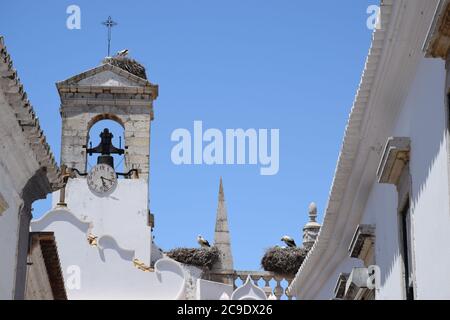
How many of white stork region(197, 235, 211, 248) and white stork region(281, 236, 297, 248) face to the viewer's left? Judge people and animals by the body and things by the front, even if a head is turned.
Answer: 2

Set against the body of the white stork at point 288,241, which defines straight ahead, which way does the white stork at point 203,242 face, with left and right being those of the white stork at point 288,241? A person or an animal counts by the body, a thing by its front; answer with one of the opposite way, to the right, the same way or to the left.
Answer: the same way

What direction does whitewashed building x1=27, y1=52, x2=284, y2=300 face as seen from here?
toward the camera

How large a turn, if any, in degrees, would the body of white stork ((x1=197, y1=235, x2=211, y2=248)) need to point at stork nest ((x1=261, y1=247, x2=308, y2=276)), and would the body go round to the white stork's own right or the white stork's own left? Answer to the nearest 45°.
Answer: approximately 180°

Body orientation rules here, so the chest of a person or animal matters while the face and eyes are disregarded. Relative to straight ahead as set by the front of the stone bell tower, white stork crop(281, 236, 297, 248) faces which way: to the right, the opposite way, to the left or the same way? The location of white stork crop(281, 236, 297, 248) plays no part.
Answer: to the right

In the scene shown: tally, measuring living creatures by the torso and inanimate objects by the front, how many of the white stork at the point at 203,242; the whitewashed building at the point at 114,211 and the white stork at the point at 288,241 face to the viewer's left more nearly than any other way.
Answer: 2

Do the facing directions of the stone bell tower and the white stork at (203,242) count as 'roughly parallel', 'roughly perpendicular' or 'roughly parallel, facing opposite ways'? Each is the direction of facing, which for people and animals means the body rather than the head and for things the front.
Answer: roughly perpendicular

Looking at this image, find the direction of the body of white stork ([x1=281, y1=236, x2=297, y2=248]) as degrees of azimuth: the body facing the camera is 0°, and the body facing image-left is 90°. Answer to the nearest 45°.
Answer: approximately 90°

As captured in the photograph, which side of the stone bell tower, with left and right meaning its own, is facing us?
front

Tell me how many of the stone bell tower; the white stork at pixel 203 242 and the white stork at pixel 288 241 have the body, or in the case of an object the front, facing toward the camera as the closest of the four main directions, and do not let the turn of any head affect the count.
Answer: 1

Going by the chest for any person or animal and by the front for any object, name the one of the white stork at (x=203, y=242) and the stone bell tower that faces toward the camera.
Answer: the stone bell tower
